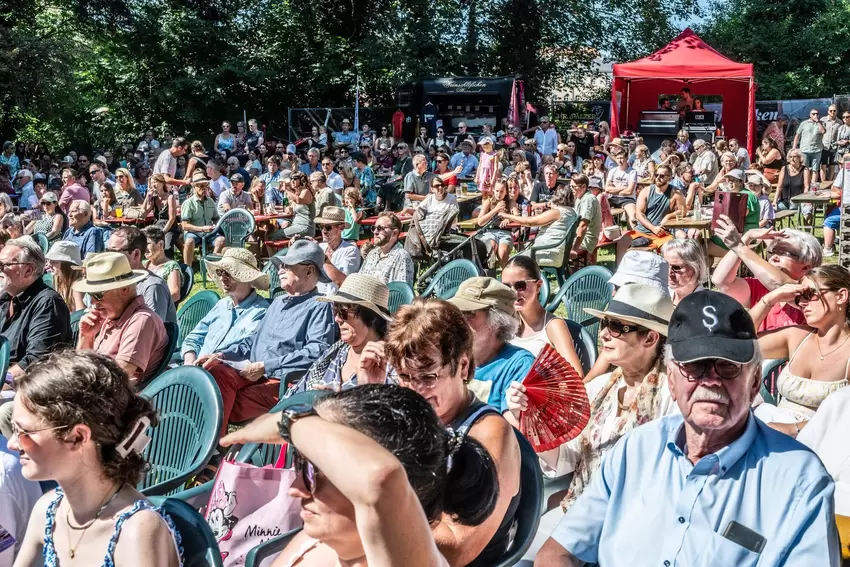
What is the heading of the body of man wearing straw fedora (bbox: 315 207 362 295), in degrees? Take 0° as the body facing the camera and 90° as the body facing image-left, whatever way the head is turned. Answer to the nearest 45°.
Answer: approximately 45°

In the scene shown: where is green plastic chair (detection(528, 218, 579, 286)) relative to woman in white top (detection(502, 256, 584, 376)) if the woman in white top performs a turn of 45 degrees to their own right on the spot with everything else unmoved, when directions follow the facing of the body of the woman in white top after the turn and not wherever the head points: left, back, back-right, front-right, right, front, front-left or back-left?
right

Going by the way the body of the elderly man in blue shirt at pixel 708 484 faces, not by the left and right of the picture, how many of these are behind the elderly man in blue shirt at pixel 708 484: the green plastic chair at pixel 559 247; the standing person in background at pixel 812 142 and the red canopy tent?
3

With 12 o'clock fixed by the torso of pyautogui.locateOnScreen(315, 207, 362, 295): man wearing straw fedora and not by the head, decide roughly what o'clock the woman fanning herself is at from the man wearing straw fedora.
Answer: The woman fanning herself is roughly at 10 o'clock from the man wearing straw fedora.

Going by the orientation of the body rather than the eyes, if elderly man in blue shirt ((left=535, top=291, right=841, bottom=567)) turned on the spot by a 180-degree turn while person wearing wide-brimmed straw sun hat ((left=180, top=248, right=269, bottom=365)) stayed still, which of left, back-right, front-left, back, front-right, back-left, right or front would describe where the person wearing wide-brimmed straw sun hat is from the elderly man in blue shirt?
front-left

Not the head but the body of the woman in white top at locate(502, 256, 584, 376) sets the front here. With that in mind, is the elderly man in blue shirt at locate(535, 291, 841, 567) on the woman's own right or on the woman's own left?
on the woman's own left
